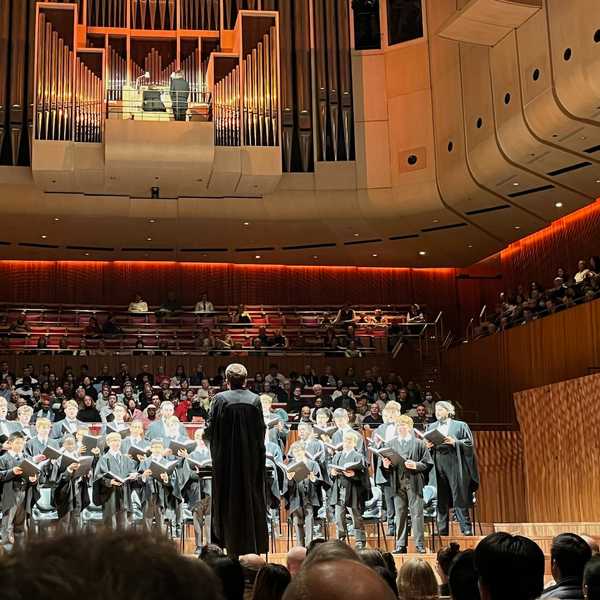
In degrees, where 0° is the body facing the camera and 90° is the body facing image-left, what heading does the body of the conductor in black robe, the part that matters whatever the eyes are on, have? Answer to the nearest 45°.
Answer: approximately 180°

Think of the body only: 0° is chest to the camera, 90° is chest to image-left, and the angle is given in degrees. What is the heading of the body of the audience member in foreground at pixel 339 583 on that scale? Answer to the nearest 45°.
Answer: approximately 180°

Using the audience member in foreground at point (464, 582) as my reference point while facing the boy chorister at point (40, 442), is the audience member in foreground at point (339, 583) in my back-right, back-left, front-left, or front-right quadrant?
back-left

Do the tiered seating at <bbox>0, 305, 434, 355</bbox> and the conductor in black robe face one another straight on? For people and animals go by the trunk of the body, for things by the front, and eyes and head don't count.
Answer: yes

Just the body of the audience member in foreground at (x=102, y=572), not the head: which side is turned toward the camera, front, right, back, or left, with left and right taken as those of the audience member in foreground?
back

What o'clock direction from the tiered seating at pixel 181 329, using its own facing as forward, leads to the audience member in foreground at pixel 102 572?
The audience member in foreground is roughly at 12 o'clock from the tiered seating.

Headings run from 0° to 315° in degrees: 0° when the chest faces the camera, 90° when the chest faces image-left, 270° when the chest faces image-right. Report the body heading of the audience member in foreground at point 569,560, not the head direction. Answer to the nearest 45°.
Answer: approximately 135°

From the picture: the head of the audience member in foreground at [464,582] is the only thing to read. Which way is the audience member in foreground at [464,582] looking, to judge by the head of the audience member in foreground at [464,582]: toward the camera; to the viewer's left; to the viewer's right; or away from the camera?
away from the camera

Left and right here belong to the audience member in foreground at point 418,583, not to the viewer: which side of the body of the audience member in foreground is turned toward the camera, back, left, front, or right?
back

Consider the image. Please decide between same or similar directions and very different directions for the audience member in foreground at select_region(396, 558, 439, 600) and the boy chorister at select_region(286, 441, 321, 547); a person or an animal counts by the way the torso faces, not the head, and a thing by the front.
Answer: very different directions

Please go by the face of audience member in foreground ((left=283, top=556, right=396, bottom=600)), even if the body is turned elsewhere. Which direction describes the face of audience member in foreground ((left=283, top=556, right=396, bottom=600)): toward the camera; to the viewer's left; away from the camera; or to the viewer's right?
away from the camera

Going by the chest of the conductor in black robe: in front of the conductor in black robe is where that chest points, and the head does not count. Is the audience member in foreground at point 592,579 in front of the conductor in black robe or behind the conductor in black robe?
behind

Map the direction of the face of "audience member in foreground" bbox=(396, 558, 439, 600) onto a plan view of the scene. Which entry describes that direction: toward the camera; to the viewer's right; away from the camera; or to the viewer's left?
away from the camera

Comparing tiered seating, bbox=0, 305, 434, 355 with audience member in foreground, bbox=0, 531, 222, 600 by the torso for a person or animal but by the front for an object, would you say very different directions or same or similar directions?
very different directions
